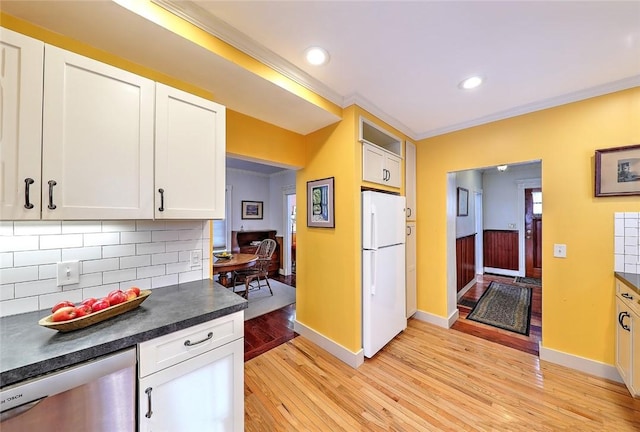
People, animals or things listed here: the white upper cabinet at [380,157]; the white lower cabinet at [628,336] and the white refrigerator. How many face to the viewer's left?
1

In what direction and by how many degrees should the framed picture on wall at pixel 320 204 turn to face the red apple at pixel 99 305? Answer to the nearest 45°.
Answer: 0° — it already faces it

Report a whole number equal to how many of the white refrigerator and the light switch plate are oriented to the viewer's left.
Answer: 0

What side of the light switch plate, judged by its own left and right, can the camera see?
front

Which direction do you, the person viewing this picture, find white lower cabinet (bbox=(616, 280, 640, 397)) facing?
facing to the left of the viewer

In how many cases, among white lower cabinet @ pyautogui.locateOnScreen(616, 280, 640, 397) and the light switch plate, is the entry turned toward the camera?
1

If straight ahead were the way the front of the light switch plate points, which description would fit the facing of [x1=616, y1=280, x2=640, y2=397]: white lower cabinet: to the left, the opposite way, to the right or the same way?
to the right

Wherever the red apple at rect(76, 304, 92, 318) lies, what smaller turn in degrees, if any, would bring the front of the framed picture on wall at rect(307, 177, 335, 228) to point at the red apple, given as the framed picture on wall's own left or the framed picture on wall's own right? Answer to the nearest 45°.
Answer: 0° — it already faces it

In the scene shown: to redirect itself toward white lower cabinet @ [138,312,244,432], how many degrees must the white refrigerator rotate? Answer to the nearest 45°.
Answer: approximately 90° to its right

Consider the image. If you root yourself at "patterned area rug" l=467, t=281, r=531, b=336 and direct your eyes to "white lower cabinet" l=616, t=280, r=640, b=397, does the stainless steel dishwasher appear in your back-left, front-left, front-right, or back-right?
front-right

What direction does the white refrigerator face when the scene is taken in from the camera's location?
facing the viewer and to the right of the viewer

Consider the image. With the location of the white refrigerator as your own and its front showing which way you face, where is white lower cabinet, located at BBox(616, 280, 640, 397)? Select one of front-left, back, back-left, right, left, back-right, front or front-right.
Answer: front-left

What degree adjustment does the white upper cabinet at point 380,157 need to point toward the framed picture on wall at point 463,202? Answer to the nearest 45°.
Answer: approximately 90° to its left

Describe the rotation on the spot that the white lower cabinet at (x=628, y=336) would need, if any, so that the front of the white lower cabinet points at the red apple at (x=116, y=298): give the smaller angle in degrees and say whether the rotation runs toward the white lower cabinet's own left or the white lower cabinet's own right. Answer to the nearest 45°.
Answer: approximately 45° to the white lower cabinet's own left

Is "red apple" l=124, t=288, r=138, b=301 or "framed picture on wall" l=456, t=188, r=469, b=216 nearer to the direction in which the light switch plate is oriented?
the red apple

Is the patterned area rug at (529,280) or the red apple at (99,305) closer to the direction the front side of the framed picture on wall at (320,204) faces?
the red apple
